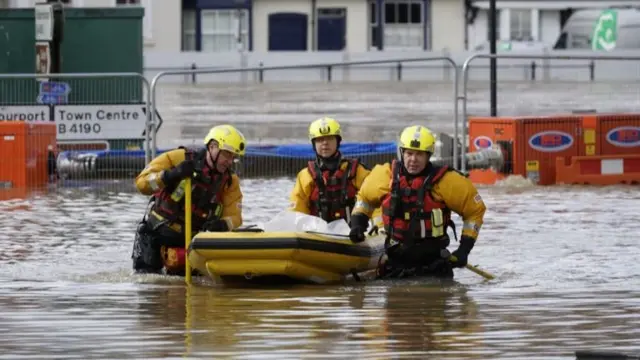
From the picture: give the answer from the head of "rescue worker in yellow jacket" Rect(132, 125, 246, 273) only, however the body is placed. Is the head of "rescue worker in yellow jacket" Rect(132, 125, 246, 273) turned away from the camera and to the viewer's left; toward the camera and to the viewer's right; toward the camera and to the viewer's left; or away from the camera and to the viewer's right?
toward the camera and to the viewer's right

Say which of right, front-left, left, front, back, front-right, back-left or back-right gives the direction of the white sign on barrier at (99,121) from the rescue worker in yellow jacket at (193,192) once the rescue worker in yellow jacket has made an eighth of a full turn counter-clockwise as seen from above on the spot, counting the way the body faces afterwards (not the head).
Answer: left

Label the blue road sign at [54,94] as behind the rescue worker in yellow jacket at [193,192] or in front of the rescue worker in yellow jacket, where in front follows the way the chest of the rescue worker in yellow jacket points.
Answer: behind

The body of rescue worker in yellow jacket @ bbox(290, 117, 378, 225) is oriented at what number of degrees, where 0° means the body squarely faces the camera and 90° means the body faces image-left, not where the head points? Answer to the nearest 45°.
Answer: approximately 0°

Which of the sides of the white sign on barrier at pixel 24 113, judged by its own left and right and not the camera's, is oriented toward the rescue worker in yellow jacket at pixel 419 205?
front

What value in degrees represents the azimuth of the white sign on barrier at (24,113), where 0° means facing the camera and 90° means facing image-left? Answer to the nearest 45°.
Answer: approximately 0°

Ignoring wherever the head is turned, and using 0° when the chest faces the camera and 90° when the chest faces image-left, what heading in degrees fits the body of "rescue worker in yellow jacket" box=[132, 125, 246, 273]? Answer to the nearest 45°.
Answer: approximately 315°

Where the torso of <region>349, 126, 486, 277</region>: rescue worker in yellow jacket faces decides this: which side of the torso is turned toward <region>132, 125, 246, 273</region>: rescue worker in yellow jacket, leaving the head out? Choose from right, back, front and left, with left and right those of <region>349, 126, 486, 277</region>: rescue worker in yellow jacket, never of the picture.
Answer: right
